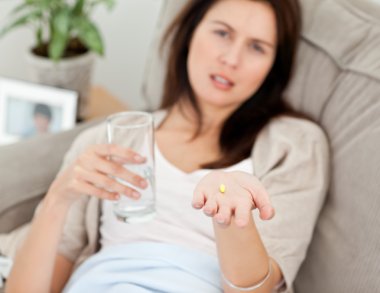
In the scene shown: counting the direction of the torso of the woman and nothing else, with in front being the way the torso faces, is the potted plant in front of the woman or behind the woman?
behind

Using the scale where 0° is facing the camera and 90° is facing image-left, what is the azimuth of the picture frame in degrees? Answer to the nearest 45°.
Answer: approximately 315°

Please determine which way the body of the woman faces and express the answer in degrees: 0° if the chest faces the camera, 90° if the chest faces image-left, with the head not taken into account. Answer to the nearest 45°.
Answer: approximately 0°

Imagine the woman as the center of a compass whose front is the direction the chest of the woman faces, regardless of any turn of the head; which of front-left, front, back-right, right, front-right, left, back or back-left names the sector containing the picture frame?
back-right
